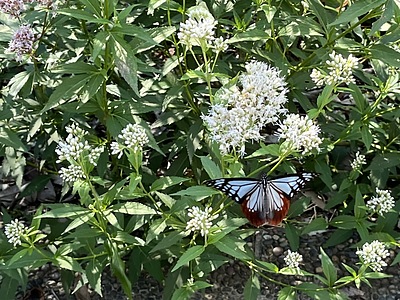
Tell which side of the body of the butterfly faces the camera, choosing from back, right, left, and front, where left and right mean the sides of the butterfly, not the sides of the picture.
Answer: back
